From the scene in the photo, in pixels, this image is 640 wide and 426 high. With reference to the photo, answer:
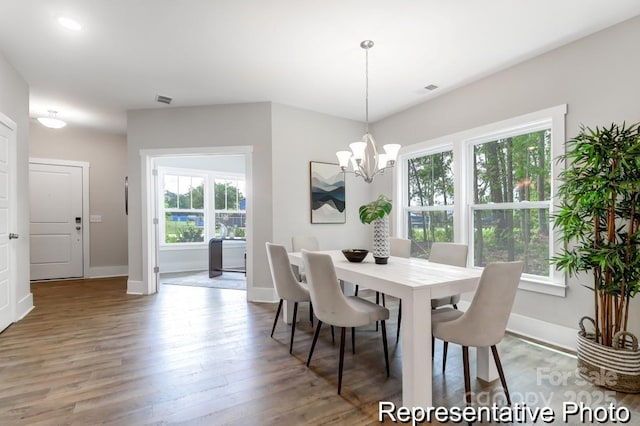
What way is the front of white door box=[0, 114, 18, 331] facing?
to the viewer's right

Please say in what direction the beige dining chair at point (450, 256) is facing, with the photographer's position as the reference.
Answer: facing the viewer and to the left of the viewer

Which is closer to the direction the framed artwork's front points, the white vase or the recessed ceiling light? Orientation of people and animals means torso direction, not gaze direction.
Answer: the white vase

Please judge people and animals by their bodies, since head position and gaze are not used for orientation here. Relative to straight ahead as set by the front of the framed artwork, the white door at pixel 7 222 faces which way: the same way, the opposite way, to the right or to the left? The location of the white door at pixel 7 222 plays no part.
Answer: to the left

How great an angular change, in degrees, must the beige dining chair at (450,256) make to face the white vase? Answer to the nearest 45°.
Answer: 0° — it already faces it

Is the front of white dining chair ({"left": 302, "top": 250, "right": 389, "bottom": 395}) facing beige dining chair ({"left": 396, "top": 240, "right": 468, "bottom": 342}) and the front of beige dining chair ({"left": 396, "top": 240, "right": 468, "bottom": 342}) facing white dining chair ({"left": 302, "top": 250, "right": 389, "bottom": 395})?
yes

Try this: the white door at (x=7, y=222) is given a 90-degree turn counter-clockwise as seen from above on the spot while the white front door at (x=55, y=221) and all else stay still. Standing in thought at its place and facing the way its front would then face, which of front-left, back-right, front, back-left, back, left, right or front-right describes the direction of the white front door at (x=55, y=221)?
front

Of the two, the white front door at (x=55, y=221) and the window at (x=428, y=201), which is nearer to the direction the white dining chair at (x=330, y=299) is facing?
the window

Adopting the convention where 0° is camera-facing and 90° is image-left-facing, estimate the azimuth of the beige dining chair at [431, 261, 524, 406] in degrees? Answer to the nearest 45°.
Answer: approximately 135°

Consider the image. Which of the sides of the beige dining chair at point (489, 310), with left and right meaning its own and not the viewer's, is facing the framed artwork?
front

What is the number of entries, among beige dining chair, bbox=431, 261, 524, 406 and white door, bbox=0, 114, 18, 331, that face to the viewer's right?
1

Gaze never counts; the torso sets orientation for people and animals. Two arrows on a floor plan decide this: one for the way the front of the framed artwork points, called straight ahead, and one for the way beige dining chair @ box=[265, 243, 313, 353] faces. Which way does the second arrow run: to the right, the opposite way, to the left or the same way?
to the left

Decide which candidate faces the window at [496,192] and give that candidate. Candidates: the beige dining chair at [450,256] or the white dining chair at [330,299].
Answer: the white dining chair at [330,299]

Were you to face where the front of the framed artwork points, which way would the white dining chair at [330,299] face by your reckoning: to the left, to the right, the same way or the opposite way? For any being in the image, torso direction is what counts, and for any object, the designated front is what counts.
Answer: to the left

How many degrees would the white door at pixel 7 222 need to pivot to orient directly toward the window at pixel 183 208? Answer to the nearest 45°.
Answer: approximately 45° to its left

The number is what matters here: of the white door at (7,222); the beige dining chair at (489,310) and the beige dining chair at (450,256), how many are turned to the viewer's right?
1

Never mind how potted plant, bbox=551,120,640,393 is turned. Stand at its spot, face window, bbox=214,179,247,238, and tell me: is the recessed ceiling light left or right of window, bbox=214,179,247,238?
left

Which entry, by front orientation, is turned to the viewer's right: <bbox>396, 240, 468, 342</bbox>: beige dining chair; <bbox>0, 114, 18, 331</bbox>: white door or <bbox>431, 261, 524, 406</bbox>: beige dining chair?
the white door
